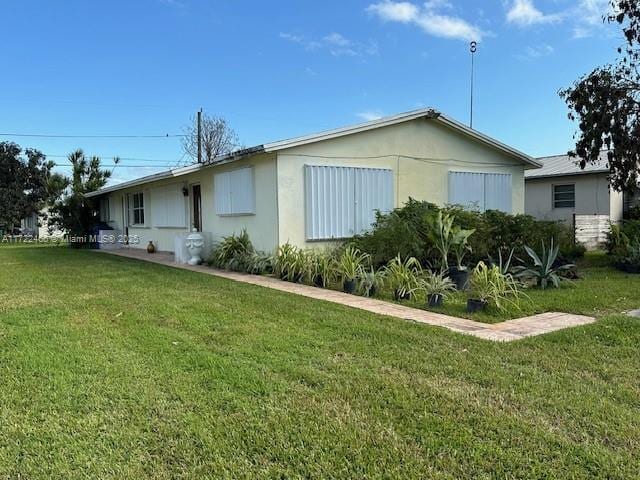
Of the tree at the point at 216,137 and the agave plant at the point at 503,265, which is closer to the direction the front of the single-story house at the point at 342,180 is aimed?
the agave plant

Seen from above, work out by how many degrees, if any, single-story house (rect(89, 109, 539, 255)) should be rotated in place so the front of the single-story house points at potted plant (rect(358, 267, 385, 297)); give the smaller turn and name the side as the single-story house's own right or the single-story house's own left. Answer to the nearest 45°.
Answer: approximately 45° to the single-story house's own left

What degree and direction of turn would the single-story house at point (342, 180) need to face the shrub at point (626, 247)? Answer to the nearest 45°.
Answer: approximately 135° to its left

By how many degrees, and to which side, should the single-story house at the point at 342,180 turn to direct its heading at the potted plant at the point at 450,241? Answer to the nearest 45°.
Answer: approximately 90° to its left

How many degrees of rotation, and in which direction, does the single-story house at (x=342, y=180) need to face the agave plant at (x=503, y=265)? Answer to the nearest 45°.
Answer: approximately 90° to its left

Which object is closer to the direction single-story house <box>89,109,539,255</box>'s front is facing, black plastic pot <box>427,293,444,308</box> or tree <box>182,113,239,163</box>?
the black plastic pot

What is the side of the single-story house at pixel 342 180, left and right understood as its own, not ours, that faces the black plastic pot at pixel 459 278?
left

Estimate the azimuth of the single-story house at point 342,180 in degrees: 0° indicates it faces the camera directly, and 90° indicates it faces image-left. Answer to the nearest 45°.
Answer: approximately 45°

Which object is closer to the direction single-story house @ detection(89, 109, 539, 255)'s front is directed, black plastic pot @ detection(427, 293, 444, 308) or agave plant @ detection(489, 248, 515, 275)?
the black plastic pot

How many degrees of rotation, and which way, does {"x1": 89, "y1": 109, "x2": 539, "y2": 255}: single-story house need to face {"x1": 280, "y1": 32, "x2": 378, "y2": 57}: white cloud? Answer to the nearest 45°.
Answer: approximately 135° to its right

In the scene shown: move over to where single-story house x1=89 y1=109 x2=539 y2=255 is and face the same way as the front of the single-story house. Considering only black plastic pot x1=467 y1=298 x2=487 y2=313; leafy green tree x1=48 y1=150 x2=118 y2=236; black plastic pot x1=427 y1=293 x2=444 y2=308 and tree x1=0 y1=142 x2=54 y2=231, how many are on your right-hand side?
2

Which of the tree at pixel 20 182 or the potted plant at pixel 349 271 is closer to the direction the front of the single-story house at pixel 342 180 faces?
the potted plant

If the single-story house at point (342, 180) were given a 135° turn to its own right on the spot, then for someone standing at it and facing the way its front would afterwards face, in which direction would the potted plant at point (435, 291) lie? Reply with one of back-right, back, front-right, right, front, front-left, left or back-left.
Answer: back

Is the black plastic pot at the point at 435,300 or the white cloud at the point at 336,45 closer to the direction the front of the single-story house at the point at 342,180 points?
the black plastic pot

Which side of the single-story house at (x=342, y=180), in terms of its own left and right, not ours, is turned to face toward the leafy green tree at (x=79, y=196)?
right

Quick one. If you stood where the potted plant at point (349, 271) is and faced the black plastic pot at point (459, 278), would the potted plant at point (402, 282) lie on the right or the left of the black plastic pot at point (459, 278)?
right

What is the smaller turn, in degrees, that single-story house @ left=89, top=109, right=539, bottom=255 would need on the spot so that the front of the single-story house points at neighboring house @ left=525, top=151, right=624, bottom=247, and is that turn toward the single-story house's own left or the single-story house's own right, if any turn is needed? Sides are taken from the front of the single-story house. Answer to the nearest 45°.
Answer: approximately 180°
